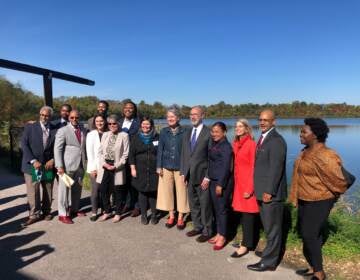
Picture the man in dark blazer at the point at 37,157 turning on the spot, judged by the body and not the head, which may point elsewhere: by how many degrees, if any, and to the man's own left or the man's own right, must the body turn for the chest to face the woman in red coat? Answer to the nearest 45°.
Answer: approximately 45° to the man's own left

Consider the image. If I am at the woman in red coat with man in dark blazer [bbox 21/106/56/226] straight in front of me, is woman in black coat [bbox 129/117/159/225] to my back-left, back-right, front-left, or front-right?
front-right

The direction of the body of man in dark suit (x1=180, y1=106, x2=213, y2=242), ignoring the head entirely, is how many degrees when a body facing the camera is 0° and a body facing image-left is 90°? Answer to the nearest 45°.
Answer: approximately 45°

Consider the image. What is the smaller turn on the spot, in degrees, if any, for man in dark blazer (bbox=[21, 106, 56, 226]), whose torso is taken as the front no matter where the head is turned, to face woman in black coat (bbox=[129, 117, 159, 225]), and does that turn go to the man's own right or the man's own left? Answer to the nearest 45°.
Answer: approximately 90° to the man's own left

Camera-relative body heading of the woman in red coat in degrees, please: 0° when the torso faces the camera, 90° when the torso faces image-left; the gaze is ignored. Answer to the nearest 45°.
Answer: approximately 45°

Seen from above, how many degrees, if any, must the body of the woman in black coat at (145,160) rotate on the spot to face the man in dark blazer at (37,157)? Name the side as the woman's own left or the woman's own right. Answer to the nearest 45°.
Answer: approximately 90° to the woman's own right

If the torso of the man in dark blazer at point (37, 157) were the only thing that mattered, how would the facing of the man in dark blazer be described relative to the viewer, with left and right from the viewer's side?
facing the viewer

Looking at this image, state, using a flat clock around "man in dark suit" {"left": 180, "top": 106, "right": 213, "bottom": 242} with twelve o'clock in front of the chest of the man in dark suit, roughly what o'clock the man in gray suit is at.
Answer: The man in gray suit is roughly at 2 o'clock from the man in dark suit.

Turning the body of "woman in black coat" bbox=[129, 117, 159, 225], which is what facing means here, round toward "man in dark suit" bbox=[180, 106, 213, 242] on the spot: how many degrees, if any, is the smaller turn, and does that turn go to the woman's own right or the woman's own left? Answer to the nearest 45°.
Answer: approximately 45° to the woman's own left

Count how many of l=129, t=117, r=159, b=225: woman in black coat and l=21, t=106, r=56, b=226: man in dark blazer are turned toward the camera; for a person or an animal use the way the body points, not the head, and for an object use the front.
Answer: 2

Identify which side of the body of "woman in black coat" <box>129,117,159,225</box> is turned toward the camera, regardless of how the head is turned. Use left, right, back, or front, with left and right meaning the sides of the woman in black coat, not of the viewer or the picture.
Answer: front

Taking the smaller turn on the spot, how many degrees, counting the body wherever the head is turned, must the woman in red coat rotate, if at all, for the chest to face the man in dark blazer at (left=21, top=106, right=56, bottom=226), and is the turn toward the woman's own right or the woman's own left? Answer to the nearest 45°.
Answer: approximately 45° to the woman's own right

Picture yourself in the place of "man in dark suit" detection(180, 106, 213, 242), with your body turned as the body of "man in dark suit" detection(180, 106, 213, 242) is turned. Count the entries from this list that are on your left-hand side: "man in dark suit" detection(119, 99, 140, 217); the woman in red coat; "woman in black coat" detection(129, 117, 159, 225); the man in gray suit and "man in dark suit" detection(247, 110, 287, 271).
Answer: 2

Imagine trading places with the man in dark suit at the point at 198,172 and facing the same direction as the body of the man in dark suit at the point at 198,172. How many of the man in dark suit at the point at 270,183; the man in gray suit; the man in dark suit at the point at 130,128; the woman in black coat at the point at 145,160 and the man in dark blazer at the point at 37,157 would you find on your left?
1

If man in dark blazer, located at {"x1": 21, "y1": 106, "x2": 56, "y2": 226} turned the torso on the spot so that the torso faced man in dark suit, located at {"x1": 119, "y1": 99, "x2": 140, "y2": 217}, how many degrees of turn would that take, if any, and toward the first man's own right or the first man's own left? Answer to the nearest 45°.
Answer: approximately 90° to the first man's own left
